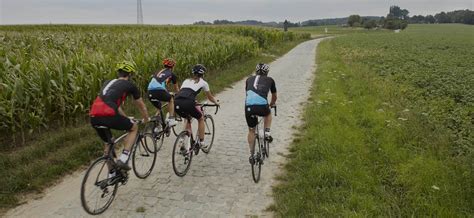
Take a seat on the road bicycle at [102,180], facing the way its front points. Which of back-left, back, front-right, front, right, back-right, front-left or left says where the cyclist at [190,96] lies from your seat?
front

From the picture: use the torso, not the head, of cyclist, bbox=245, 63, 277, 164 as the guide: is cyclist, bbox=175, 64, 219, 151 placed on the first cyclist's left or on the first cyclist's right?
on the first cyclist's left

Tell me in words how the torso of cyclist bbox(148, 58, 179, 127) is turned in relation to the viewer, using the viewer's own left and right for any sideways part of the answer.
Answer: facing away from the viewer and to the right of the viewer

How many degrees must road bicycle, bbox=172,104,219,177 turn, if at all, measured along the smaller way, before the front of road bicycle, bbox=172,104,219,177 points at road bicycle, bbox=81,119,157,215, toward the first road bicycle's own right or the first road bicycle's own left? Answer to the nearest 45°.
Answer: approximately 180°

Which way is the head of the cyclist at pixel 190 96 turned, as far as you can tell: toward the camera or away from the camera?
away from the camera

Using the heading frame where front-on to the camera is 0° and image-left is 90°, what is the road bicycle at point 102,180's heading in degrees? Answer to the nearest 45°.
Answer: approximately 225°

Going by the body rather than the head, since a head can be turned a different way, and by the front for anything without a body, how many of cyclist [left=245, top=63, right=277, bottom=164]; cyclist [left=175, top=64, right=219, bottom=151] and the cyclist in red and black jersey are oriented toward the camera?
0

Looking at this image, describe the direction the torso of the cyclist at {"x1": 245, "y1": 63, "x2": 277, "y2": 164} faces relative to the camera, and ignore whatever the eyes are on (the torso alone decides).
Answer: away from the camera

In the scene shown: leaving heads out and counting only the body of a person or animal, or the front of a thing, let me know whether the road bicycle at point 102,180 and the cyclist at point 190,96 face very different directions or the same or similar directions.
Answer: same or similar directions

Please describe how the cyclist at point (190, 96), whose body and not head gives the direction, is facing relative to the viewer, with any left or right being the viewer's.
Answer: facing away from the viewer and to the right of the viewer

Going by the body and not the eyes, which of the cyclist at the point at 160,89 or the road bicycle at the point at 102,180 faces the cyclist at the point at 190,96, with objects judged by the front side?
the road bicycle

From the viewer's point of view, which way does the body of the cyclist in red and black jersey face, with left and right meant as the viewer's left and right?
facing away from the viewer and to the right of the viewer

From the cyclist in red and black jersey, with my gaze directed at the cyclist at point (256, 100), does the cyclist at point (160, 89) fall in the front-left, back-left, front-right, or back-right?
front-left

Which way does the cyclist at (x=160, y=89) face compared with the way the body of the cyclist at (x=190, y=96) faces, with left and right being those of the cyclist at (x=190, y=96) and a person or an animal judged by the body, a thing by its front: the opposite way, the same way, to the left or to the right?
the same way

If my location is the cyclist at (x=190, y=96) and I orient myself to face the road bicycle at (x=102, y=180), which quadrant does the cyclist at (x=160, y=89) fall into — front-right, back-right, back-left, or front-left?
back-right

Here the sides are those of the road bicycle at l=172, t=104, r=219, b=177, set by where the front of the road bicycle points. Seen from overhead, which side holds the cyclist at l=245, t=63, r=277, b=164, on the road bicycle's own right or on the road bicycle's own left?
on the road bicycle's own right

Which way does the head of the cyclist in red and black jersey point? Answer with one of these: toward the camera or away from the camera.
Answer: away from the camera
